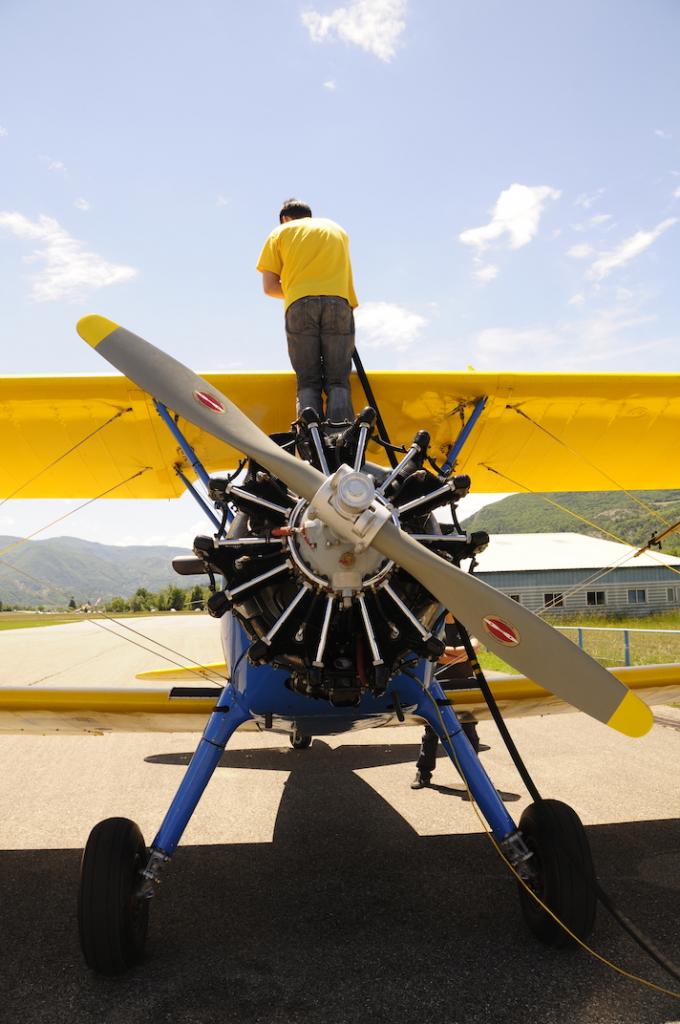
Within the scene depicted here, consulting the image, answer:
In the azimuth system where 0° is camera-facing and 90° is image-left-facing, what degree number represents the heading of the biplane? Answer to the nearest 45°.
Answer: approximately 0°

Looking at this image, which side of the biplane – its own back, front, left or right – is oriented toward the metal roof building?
back
